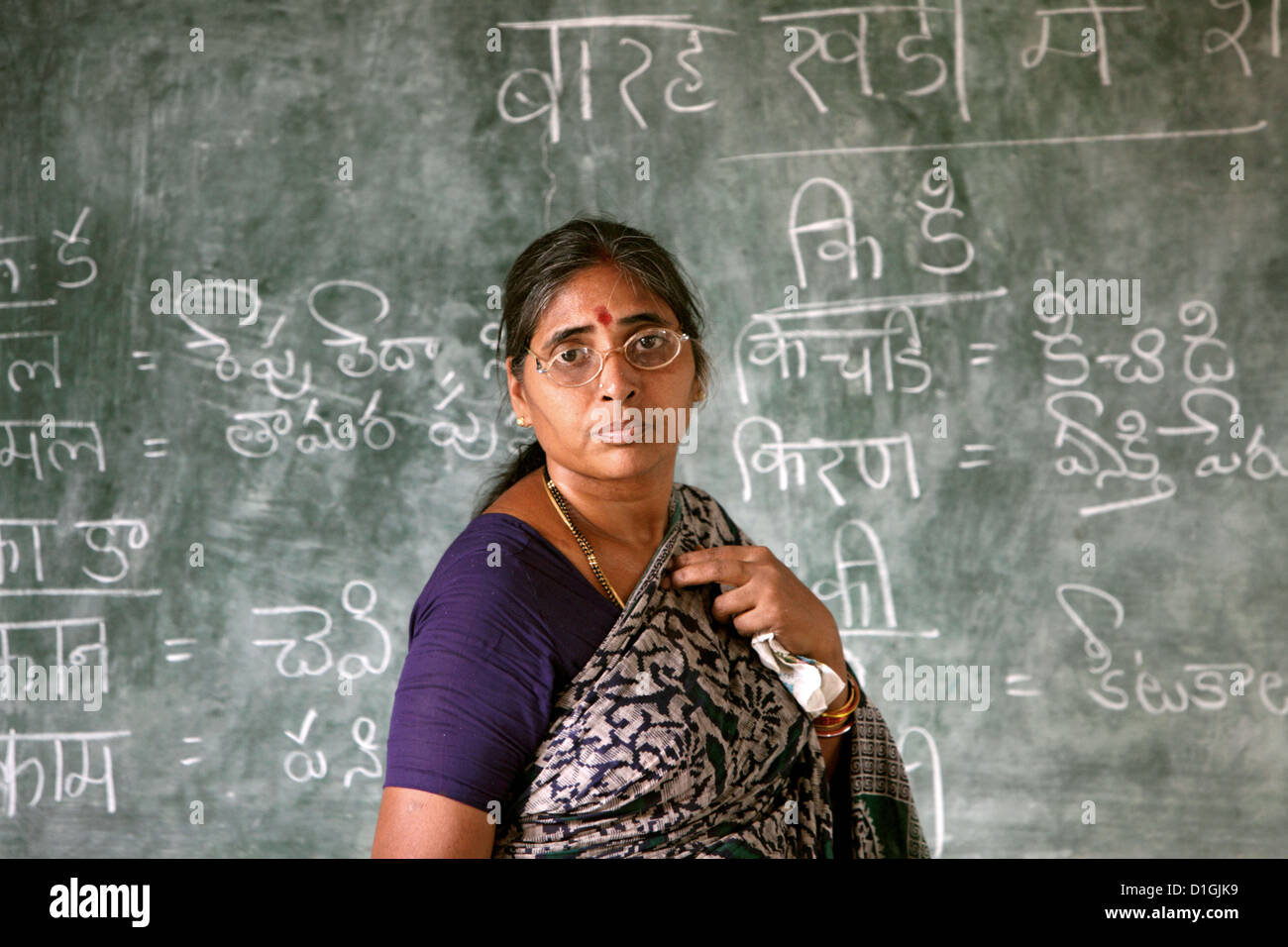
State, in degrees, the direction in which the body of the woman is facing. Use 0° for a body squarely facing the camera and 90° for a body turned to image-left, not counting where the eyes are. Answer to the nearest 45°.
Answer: approximately 315°
